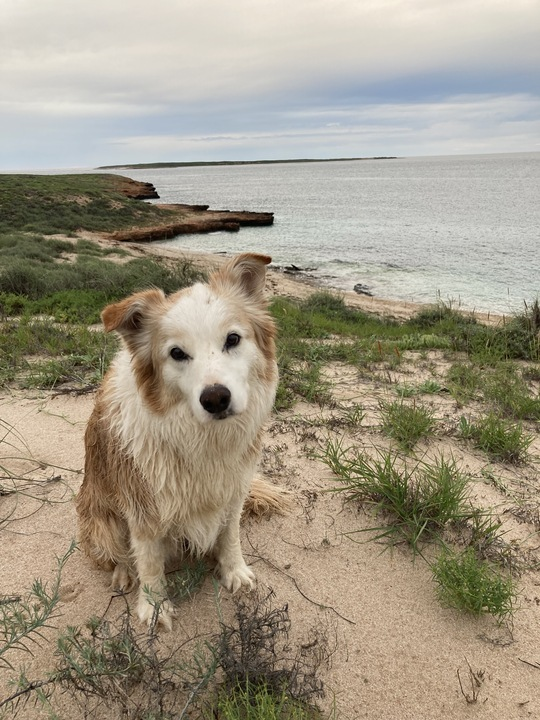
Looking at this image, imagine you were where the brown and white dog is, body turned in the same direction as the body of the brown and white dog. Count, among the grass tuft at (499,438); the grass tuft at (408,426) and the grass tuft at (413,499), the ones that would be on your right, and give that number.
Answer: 0

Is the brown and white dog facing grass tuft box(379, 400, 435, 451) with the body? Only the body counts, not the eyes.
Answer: no

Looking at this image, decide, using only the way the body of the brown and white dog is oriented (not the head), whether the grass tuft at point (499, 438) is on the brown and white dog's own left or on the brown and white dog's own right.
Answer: on the brown and white dog's own left

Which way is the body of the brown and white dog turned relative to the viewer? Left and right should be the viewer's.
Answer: facing the viewer and to the right of the viewer

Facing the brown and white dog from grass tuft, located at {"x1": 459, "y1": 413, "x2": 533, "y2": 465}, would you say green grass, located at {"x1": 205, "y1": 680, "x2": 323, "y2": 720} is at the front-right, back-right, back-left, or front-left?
front-left

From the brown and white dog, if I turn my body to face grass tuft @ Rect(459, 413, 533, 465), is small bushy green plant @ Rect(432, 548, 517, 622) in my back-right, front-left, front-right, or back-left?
front-right

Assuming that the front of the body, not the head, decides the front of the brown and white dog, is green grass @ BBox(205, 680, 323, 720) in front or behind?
in front

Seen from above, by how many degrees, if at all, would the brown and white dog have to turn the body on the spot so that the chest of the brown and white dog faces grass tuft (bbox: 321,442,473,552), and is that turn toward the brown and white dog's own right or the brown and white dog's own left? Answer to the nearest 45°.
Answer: approximately 45° to the brown and white dog's own left
